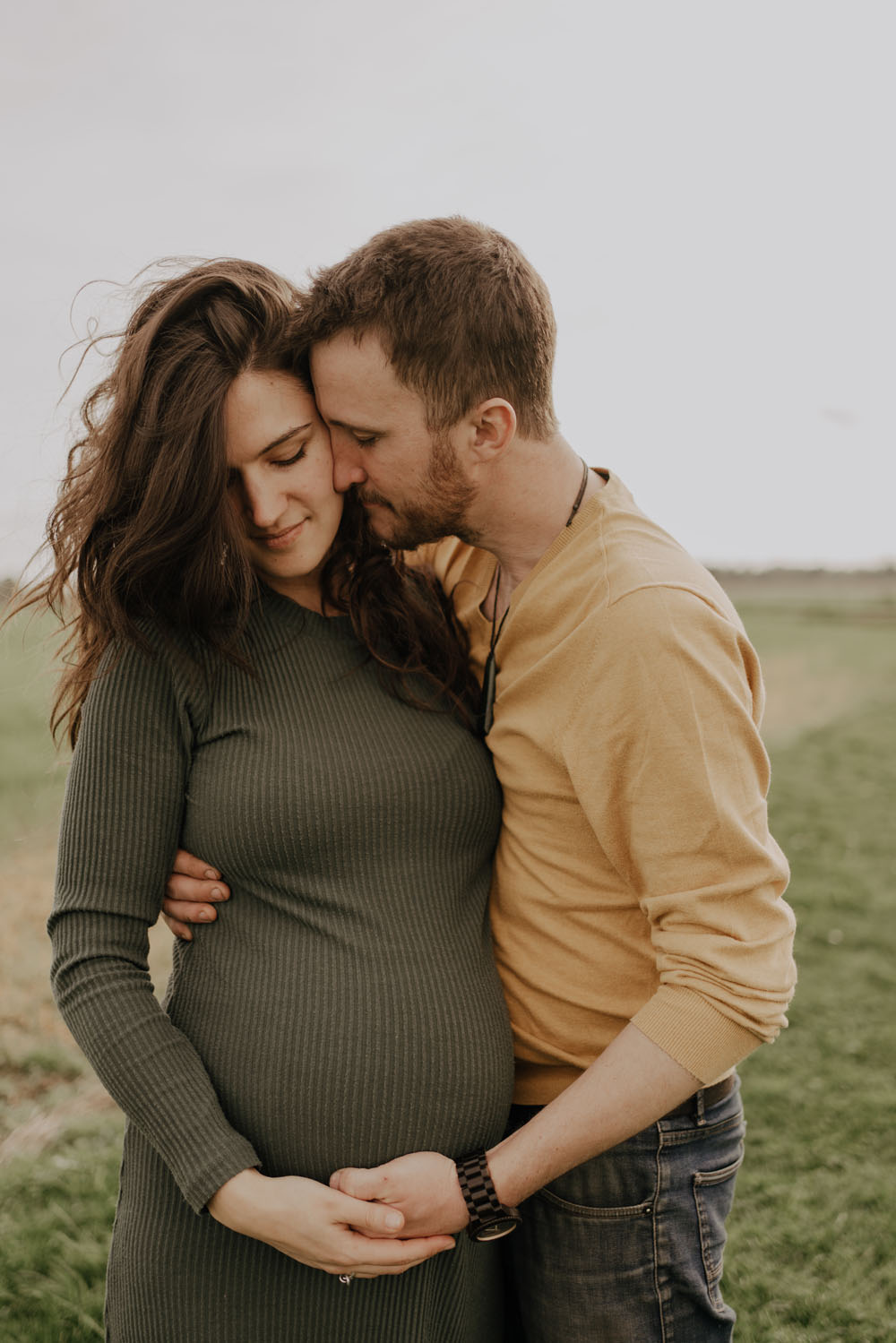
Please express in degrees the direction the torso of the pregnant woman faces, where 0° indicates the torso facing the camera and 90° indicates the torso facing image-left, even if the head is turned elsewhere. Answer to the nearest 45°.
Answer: approximately 315°
